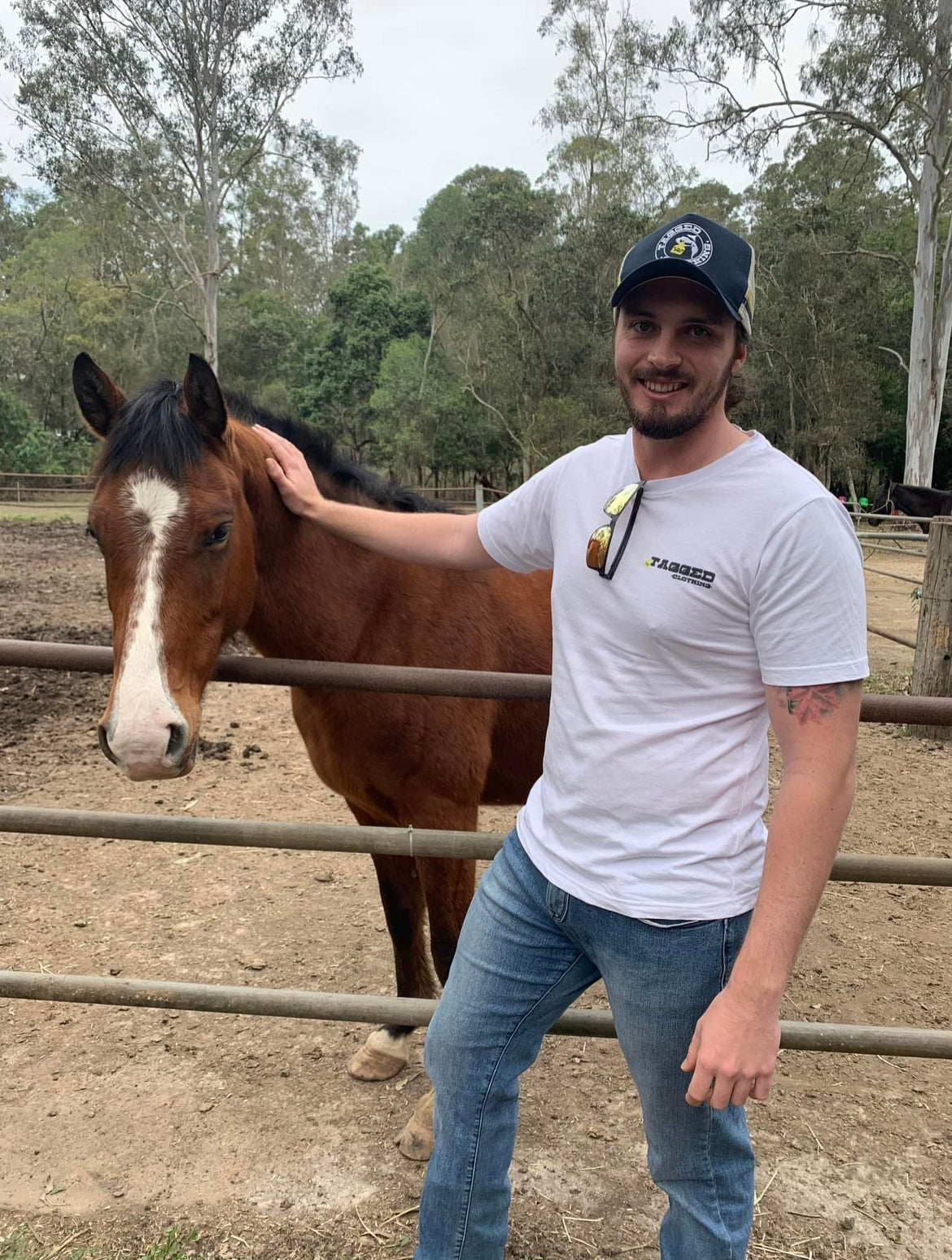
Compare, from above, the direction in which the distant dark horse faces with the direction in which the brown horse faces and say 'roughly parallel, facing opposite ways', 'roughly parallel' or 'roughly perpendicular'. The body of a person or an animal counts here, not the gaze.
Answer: roughly perpendicular

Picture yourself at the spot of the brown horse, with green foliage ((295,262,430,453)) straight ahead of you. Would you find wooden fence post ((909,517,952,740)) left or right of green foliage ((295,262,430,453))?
right

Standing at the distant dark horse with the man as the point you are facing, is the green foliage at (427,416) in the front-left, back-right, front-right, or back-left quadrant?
back-right

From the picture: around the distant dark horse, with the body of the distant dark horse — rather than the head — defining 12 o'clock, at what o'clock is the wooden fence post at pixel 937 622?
The wooden fence post is roughly at 9 o'clock from the distant dark horse.

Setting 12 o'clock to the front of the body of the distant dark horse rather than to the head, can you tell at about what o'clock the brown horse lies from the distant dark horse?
The brown horse is roughly at 9 o'clock from the distant dark horse.

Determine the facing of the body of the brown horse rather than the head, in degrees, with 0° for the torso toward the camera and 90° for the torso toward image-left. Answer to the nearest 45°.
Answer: approximately 45°

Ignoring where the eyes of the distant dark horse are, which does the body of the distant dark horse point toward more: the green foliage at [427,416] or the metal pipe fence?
the green foliage

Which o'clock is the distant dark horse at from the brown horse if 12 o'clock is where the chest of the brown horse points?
The distant dark horse is roughly at 6 o'clock from the brown horse.

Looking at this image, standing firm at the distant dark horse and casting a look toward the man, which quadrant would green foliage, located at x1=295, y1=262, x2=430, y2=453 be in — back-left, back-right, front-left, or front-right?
back-right

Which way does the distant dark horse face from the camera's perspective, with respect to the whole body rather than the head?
to the viewer's left

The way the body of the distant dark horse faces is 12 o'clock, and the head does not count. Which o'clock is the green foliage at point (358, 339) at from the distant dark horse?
The green foliage is roughly at 1 o'clock from the distant dark horse.

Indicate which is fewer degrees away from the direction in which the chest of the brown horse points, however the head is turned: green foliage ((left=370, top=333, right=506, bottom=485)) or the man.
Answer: the man
